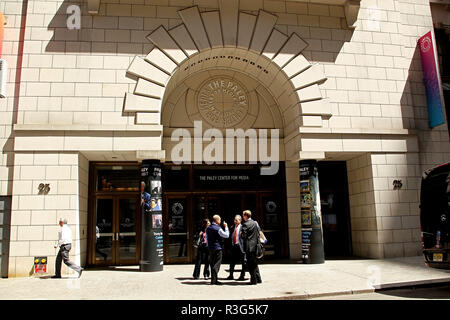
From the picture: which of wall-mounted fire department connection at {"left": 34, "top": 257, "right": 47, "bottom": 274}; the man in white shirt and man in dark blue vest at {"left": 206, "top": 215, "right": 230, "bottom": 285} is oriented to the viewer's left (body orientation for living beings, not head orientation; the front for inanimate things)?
the man in white shirt

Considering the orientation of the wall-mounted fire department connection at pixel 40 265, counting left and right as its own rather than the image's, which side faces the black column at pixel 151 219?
left

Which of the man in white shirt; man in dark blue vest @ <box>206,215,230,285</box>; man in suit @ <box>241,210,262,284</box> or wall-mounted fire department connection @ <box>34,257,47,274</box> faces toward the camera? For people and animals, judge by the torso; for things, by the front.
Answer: the wall-mounted fire department connection

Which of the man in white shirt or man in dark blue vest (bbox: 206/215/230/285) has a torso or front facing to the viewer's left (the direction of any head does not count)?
the man in white shirt

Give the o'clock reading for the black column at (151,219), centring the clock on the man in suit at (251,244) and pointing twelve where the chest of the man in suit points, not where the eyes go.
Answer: The black column is roughly at 12 o'clock from the man in suit.

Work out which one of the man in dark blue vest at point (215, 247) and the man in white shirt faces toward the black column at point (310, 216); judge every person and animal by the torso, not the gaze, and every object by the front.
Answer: the man in dark blue vest

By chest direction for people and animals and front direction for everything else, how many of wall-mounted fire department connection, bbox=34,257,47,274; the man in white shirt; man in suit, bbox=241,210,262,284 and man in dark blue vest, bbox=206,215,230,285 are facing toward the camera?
1

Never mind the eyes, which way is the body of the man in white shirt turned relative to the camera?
to the viewer's left

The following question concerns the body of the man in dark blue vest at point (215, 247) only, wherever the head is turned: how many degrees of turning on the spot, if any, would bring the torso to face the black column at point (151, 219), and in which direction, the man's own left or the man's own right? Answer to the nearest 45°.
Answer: approximately 90° to the man's own left

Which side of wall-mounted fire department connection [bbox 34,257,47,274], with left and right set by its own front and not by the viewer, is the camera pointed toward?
front

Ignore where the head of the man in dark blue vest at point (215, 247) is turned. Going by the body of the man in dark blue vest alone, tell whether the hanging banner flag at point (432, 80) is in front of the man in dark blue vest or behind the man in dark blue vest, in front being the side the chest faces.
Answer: in front

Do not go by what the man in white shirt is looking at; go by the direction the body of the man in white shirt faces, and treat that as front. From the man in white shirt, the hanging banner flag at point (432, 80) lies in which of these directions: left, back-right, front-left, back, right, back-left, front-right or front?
back

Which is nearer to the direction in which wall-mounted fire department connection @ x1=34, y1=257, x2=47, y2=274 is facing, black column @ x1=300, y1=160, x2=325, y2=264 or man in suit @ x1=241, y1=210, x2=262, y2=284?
the man in suit

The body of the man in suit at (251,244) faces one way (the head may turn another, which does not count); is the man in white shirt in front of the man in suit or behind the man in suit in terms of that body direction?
in front

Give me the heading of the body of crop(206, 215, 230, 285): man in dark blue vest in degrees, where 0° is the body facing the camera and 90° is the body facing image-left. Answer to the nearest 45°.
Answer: approximately 225°

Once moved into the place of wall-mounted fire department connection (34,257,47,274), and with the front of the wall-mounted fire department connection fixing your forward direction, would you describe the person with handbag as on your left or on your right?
on your left

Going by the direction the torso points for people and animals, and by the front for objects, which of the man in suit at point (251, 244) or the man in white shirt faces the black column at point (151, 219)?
the man in suit

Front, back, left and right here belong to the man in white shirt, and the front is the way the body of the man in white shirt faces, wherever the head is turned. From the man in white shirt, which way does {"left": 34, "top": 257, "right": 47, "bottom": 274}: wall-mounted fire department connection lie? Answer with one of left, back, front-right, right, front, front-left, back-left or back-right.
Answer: front-right
